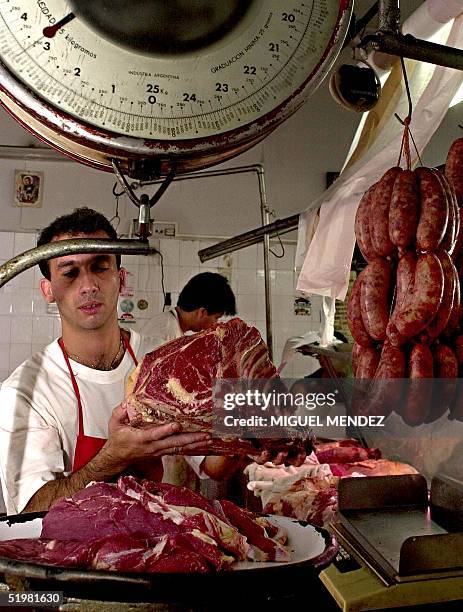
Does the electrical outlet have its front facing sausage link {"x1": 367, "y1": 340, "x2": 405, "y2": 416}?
yes

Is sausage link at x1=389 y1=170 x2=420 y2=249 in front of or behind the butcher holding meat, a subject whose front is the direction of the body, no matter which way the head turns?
in front

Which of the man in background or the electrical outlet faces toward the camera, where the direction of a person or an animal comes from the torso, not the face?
the electrical outlet

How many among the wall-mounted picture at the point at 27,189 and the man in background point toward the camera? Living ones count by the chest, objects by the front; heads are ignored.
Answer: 1

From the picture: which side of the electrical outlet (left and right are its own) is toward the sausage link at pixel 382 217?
front

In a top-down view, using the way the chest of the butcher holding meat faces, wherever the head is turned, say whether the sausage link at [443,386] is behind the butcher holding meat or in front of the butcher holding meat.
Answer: in front

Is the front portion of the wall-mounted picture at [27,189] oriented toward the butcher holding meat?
yes

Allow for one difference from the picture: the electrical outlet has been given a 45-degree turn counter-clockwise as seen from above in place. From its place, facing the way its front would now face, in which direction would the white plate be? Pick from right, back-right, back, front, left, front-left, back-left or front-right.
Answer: front-right

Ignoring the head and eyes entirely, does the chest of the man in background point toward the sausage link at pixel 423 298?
no

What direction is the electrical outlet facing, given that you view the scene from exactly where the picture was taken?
facing the viewer

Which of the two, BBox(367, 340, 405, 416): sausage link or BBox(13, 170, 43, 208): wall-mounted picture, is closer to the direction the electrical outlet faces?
the sausage link

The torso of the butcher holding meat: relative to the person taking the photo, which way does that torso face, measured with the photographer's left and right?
facing the viewer and to the right of the viewer

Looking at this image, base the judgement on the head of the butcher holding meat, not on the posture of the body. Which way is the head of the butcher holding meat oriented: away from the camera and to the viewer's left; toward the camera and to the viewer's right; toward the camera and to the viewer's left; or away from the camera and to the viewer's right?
toward the camera and to the viewer's right

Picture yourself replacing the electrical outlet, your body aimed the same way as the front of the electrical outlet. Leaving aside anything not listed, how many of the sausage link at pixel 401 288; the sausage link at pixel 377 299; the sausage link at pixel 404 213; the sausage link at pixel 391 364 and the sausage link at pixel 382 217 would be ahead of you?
5
